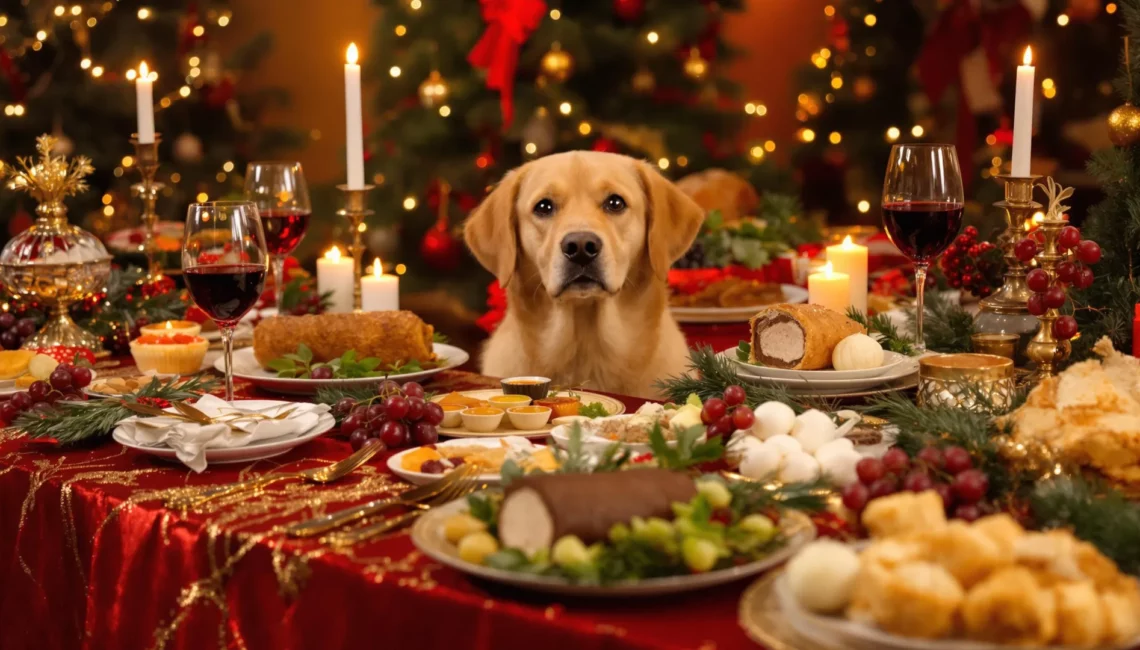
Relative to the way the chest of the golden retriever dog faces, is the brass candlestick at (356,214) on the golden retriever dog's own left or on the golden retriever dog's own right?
on the golden retriever dog's own right

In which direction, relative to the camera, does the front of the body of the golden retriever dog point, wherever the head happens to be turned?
toward the camera

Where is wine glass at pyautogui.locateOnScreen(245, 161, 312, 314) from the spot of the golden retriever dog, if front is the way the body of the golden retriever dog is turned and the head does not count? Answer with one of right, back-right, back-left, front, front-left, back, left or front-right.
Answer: right

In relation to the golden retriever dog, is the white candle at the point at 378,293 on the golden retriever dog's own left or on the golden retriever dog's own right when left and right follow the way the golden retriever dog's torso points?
on the golden retriever dog's own right

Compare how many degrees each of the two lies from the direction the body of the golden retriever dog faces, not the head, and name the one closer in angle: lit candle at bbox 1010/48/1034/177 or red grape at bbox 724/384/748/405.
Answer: the red grape

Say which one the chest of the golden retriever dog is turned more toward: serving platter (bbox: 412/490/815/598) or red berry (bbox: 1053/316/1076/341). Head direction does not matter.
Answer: the serving platter

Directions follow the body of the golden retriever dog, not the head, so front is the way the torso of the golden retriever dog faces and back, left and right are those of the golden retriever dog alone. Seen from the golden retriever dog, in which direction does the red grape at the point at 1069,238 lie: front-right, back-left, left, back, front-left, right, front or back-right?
front-left

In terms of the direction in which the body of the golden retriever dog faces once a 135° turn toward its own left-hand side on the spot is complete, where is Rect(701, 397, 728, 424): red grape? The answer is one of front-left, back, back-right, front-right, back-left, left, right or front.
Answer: back-right

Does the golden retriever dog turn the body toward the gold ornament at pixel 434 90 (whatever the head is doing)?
no

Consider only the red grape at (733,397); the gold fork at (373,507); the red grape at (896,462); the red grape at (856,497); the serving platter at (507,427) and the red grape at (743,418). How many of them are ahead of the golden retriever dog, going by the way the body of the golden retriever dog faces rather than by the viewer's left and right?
6

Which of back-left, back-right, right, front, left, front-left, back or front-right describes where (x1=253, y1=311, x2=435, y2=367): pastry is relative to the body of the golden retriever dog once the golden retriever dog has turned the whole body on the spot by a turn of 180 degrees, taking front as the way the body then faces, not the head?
back-left

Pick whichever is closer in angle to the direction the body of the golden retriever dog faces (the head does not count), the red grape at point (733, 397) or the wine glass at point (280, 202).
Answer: the red grape

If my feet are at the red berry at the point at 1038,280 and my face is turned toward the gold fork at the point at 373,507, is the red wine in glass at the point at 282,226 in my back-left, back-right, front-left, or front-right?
front-right

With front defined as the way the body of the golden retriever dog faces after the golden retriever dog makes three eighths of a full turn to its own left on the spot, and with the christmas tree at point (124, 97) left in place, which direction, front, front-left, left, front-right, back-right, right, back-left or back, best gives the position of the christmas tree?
left

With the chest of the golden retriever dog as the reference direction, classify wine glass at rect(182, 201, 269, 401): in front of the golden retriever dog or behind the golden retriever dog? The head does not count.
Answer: in front

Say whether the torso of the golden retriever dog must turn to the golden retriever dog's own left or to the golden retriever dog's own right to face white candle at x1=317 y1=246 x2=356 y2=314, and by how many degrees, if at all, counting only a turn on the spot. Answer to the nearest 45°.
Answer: approximately 90° to the golden retriever dog's own right

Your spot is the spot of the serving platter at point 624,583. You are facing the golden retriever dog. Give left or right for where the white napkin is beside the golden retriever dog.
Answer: left

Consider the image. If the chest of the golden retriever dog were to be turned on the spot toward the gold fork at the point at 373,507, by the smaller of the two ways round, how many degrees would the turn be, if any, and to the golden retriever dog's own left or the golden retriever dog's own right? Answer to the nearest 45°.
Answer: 0° — it already faces it
